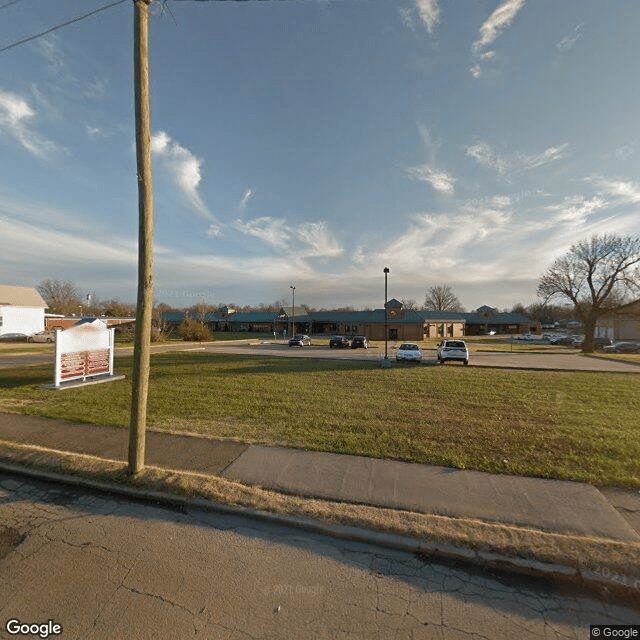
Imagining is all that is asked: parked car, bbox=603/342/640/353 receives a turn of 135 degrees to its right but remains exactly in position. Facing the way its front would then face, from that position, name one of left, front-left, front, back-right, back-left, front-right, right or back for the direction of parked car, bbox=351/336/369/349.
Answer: back

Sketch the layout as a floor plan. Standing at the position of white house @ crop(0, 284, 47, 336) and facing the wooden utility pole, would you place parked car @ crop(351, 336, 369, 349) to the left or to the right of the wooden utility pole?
left

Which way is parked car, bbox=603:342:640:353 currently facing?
to the viewer's left

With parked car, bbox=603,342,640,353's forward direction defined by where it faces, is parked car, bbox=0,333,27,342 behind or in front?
in front

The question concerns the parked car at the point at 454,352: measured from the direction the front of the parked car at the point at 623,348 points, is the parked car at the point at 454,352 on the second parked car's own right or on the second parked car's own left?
on the second parked car's own left

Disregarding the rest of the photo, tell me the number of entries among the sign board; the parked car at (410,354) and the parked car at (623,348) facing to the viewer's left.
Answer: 1

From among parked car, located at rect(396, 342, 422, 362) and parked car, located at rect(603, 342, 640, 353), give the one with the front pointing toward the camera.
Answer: parked car, located at rect(396, 342, 422, 362)

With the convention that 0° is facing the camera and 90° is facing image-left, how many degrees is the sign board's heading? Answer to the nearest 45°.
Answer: approximately 315°

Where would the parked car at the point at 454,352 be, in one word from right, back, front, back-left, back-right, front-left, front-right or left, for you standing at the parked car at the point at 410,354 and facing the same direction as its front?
left

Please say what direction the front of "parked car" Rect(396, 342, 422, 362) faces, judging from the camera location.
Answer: facing the viewer

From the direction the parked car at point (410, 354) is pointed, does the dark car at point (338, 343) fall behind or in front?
behind
